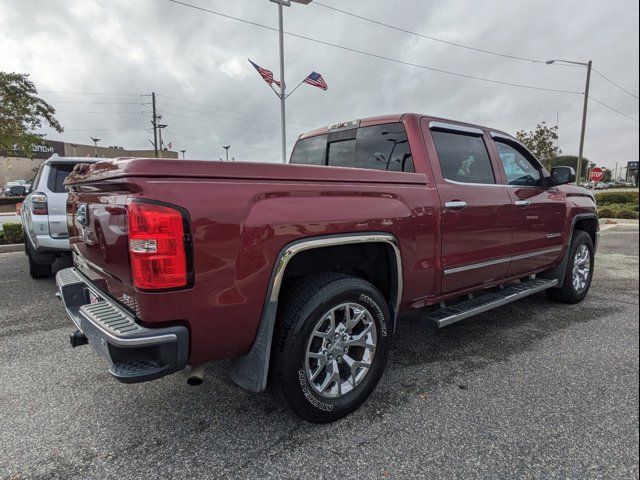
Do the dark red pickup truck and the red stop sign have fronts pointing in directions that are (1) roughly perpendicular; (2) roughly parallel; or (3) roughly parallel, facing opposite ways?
roughly parallel, facing opposite ways

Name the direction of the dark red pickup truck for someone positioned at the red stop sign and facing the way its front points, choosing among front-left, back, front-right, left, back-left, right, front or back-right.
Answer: front

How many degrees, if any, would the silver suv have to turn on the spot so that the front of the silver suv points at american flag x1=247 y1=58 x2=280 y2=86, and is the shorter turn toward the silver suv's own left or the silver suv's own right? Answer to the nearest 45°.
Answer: approximately 45° to the silver suv's own right

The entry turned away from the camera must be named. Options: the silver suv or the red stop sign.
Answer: the silver suv

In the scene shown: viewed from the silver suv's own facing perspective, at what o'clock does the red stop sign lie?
The red stop sign is roughly at 3 o'clock from the silver suv.

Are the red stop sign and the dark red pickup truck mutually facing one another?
yes

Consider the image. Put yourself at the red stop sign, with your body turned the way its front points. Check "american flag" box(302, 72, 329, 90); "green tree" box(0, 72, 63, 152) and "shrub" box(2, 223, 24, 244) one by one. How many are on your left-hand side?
0

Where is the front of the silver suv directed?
away from the camera

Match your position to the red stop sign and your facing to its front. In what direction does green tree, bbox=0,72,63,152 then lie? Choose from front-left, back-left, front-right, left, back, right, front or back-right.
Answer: front-right

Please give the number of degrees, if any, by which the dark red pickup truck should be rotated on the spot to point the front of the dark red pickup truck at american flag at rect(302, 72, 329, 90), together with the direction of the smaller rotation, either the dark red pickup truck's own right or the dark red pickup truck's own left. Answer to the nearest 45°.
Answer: approximately 45° to the dark red pickup truck's own left

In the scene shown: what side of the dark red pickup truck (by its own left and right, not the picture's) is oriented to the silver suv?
left

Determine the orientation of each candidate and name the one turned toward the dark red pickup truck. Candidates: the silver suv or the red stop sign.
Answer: the red stop sign

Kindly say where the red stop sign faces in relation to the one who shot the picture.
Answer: facing the viewer

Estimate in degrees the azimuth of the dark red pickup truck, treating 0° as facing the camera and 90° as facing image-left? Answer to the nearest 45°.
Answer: approximately 225°

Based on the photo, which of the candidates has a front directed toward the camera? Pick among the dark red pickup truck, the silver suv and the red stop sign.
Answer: the red stop sign

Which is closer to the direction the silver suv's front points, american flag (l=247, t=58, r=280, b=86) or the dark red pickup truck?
the american flag

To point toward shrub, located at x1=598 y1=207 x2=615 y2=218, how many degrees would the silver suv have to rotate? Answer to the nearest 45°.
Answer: approximately 90° to its right
